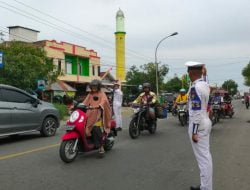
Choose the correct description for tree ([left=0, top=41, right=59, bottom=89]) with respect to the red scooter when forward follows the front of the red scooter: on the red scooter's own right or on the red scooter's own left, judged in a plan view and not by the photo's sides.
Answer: on the red scooter's own right

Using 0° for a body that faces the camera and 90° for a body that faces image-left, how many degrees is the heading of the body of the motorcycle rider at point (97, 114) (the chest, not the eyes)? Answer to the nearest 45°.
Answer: approximately 45°

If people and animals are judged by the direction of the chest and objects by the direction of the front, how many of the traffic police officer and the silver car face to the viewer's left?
1

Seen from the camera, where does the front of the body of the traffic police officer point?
to the viewer's left
